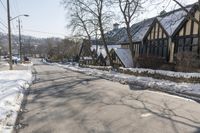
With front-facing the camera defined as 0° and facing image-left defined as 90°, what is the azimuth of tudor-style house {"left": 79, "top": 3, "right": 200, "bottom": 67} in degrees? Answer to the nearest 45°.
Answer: approximately 45°
